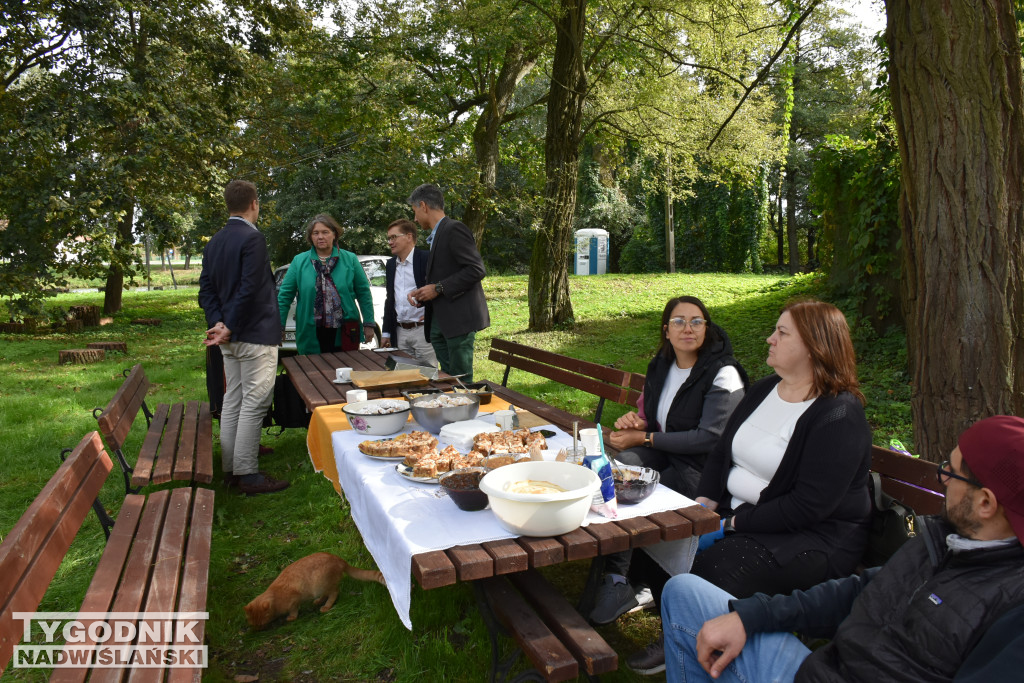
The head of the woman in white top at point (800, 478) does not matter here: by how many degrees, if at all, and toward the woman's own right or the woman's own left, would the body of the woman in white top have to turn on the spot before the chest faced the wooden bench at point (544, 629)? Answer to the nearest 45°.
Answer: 0° — they already face it

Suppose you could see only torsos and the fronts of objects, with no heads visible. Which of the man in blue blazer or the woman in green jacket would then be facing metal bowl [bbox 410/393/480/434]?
the woman in green jacket

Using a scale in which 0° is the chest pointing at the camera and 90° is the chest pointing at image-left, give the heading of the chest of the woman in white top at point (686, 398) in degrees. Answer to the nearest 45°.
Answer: approximately 45°

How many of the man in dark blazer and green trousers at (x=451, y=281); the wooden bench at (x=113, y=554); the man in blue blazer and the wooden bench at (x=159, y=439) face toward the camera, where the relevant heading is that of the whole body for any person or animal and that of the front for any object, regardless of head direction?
0

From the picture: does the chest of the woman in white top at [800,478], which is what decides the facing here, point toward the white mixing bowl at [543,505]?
yes

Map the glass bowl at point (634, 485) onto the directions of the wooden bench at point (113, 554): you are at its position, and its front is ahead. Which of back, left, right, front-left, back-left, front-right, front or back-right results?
front-right

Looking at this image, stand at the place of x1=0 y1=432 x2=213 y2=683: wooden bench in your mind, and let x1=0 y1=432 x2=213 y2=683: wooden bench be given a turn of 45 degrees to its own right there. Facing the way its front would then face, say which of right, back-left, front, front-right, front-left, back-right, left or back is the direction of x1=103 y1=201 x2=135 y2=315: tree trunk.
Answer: back-left

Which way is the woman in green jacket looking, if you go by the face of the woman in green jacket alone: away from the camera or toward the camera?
toward the camera

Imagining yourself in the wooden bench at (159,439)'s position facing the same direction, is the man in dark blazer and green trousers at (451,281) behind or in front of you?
in front

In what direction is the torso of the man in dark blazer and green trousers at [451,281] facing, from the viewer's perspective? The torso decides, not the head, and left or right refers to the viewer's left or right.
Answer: facing to the left of the viewer

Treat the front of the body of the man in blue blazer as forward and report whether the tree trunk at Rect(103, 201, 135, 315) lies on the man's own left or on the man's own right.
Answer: on the man's own left

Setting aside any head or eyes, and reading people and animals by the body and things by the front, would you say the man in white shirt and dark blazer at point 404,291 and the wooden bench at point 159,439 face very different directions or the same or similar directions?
very different directions

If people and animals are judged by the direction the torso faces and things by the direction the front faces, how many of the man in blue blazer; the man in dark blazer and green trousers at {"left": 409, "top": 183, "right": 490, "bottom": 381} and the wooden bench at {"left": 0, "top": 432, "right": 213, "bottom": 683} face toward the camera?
0

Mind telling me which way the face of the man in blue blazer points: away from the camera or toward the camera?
away from the camera

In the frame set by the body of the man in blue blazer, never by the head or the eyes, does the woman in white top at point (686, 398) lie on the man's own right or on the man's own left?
on the man's own right

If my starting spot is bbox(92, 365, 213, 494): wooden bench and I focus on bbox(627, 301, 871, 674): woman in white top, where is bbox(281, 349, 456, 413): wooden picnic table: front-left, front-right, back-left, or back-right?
front-left

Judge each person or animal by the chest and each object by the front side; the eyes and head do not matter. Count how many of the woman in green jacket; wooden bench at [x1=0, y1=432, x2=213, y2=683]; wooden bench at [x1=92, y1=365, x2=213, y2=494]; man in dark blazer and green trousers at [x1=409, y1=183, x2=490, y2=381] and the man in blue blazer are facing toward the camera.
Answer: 1

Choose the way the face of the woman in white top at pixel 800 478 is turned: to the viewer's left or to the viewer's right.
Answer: to the viewer's left

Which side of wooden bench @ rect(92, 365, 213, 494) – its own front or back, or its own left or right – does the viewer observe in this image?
right
